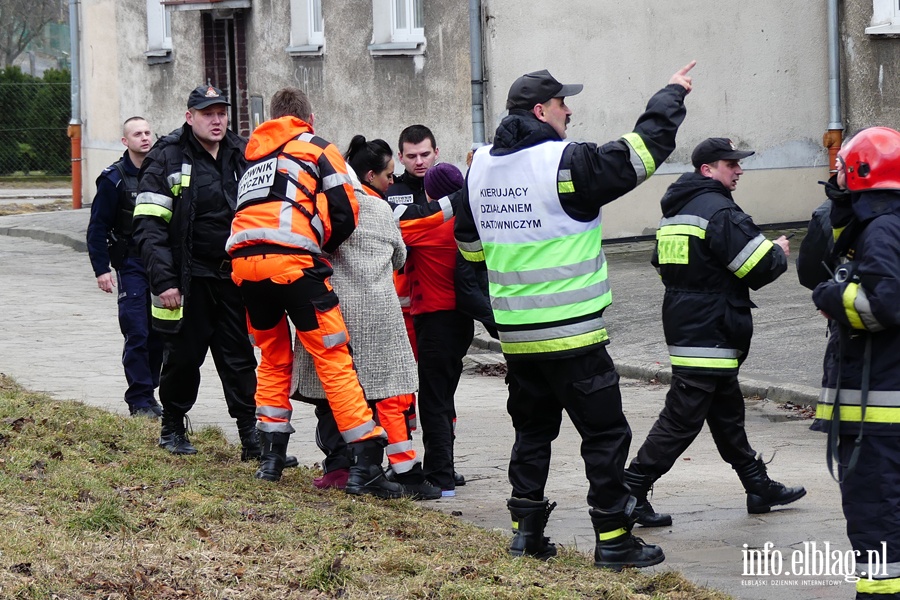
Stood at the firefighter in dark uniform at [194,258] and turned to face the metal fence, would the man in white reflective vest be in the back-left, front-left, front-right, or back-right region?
back-right

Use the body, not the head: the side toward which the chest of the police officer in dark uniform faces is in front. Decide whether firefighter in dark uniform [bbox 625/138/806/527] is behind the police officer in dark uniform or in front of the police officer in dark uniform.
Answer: in front

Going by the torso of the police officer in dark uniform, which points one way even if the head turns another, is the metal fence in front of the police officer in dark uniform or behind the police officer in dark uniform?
behind

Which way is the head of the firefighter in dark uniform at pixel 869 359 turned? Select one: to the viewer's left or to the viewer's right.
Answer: to the viewer's left

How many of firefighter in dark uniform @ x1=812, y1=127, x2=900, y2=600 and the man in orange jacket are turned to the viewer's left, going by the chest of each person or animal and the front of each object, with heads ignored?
1

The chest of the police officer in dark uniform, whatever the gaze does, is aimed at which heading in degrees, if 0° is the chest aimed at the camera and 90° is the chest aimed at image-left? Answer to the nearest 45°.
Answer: approximately 315°

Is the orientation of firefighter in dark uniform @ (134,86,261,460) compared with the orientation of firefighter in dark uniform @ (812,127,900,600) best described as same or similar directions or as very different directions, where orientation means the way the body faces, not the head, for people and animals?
very different directions

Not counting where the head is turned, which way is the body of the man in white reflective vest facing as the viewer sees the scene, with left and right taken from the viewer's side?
facing away from the viewer and to the right of the viewer

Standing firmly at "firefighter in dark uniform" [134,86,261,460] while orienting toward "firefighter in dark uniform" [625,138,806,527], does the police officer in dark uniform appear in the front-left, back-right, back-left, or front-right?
back-left

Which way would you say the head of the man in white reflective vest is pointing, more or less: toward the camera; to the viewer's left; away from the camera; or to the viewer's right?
to the viewer's right

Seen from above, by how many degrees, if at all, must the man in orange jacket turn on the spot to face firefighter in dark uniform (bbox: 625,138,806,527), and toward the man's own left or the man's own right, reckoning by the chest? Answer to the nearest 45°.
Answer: approximately 45° to the man's own right

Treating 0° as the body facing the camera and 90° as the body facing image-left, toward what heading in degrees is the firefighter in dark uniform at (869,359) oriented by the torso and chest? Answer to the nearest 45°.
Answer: approximately 90°

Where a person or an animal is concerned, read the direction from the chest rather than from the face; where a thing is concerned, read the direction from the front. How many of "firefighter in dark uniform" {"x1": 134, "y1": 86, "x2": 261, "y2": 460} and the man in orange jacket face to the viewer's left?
0

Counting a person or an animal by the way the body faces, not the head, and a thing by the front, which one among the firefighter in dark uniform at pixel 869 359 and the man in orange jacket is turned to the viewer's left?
the firefighter in dark uniform
